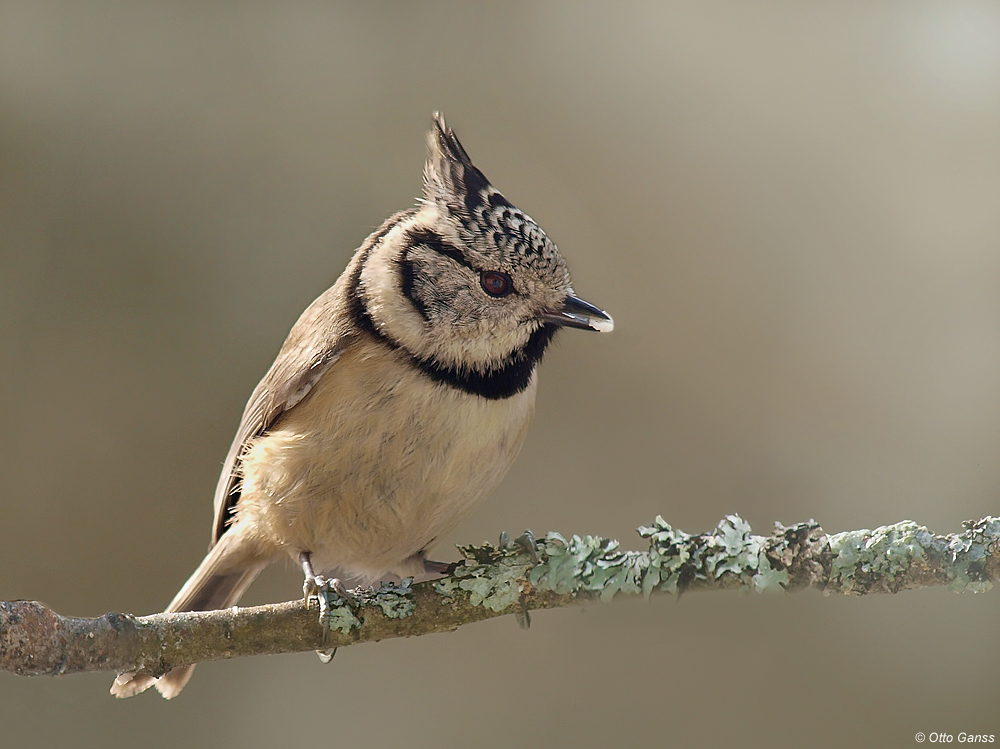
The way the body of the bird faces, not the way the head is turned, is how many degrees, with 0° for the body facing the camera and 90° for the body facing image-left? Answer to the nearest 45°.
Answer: approximately 315°
